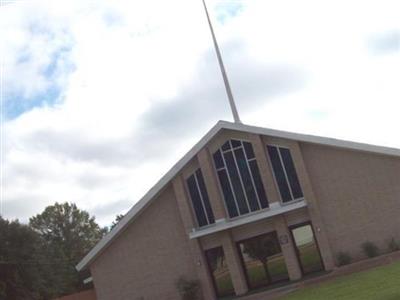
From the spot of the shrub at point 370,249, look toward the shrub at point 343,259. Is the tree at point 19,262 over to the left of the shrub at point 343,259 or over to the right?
right

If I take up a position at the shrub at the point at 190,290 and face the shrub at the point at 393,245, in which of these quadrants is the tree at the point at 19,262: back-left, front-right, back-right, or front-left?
back-left

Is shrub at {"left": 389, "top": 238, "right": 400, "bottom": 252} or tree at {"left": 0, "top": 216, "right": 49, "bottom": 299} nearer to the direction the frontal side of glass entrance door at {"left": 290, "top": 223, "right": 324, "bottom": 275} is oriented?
the shrub

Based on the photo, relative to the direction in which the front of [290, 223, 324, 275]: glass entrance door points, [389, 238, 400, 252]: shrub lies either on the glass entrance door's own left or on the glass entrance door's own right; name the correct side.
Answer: on the glass entrance door's own left

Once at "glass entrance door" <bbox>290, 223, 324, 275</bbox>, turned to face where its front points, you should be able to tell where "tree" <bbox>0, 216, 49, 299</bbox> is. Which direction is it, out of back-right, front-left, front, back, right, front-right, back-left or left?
back-right

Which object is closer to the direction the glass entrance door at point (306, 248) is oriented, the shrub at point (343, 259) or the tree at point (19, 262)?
the shrub

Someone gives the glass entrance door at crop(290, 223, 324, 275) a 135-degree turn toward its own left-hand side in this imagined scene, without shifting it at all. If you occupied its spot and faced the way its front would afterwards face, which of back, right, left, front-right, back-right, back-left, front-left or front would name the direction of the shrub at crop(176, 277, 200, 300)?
back-left

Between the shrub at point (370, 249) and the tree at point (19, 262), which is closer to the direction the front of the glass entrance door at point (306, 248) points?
the shrub

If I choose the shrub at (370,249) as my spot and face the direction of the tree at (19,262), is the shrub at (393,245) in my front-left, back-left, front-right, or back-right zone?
back-right

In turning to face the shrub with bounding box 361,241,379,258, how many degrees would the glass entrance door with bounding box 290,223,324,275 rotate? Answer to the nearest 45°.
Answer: approximately 90° to its left

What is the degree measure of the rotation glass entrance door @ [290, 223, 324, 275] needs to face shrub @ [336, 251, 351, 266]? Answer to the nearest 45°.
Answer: approximately 45° to its left

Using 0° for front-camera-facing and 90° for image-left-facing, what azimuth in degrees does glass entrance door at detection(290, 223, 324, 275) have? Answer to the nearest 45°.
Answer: approximately 0°
